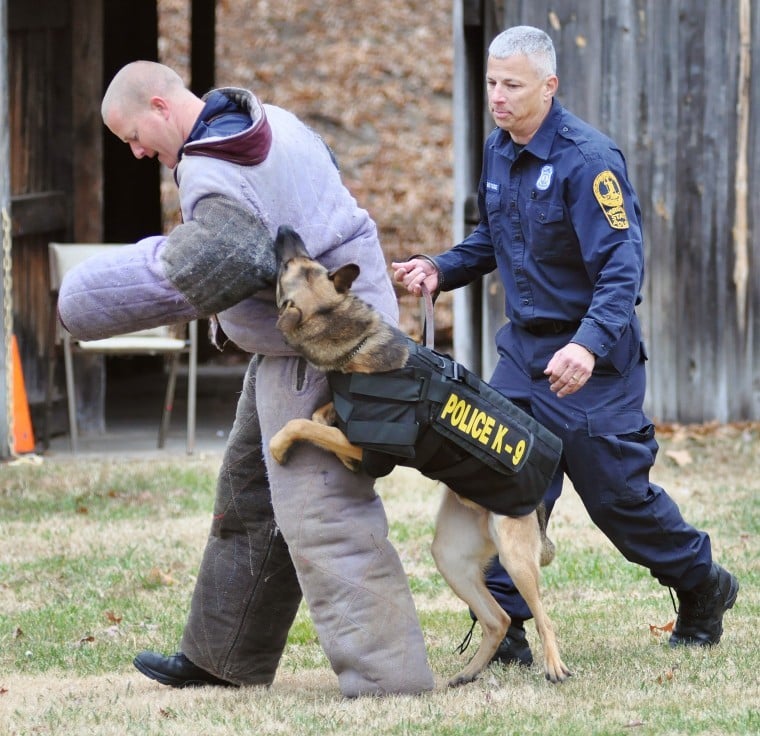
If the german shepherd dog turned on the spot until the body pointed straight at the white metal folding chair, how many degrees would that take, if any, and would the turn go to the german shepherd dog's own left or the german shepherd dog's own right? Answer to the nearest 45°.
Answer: approximately 90° to the german shepherd dog's own right

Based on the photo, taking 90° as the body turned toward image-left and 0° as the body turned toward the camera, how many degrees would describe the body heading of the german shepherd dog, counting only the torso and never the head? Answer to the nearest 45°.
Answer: approximately 90°

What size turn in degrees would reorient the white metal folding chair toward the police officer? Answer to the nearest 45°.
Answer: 0° — it already faces them

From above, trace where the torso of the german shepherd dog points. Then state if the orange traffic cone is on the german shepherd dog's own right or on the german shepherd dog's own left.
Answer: on the german shepherd dog's own right

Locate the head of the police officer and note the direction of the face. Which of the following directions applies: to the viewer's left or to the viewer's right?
to the viewer's left
